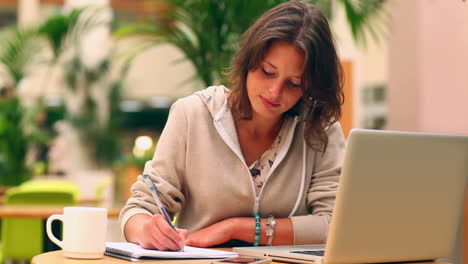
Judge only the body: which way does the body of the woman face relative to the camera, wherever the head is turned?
toward the camera

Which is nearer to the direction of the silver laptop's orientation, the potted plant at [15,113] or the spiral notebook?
the potted plant

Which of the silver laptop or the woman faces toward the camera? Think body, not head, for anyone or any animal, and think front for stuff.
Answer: the woman

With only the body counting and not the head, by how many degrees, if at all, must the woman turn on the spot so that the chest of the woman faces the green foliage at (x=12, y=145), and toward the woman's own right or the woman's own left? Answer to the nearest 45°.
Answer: approximately 135° to the woman's own right

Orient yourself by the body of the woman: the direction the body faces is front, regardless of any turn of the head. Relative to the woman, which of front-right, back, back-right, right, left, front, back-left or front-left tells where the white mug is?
front-right

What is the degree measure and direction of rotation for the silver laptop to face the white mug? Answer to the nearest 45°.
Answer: approximately 45° to its left

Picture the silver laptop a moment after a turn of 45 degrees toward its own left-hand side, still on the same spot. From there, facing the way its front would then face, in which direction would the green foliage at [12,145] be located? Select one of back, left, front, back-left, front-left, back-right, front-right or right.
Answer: front-right

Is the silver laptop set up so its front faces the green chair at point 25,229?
yes

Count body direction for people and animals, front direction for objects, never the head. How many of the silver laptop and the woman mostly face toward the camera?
1

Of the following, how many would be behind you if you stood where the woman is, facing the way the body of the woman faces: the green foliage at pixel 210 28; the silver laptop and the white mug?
1

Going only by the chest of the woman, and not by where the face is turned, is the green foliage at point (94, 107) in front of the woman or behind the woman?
behind

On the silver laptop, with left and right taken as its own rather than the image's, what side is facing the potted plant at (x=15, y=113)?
front

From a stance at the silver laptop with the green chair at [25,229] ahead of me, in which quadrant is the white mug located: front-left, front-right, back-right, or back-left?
front-left

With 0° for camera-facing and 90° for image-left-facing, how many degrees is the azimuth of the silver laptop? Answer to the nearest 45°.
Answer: approximately 135°

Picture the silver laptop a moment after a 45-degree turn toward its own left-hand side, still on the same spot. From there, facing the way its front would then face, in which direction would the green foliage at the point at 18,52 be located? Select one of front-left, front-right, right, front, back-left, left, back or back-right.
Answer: front-right

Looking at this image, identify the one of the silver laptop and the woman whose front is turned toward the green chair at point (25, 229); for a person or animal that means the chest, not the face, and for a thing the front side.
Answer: the silver laptop
